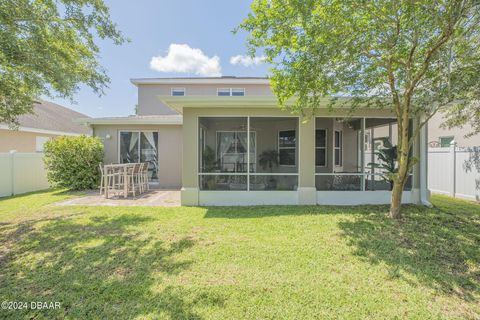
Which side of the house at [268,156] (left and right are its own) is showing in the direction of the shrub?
left

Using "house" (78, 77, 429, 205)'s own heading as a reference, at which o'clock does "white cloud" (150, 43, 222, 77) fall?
The white cloud is roughly at 11 o'clock from the house.

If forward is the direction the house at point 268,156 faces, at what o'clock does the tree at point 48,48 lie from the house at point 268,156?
The tree is roughly at 8 o'clock from the house.

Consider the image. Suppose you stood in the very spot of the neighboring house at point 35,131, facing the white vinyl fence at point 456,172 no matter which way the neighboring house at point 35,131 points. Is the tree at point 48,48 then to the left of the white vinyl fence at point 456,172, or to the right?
right

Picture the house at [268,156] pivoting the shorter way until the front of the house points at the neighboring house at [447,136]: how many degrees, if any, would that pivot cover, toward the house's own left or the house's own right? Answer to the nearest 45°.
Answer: approximately 45° to the house's own right

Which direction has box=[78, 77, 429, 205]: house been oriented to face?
away from the camera
